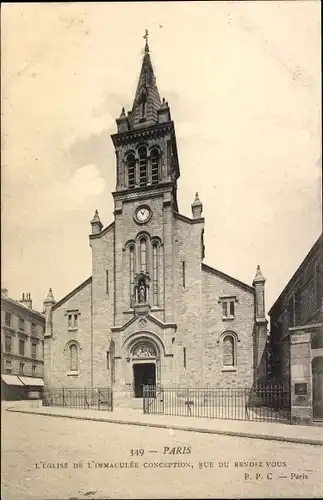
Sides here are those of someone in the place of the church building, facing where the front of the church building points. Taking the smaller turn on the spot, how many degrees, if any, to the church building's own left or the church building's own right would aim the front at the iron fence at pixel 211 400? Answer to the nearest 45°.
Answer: approximately 45° to the church building's own left

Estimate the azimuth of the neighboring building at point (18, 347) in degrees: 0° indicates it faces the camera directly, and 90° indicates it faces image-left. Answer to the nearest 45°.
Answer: approximately 315°

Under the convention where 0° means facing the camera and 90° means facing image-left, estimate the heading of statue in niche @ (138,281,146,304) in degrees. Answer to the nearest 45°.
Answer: approximately 0°
